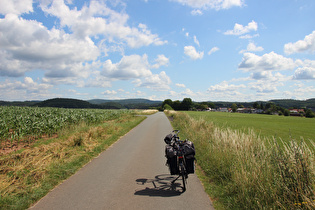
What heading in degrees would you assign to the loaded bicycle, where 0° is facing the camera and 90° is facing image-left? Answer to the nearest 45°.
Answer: approximately 180°
